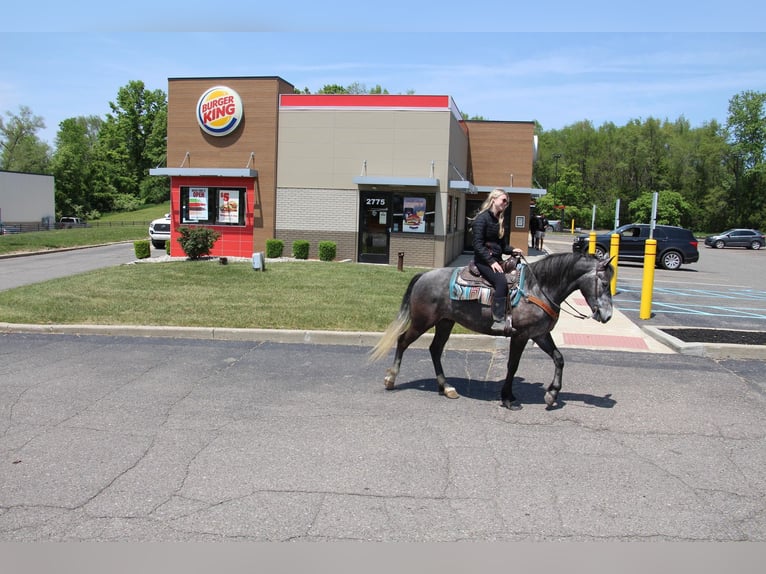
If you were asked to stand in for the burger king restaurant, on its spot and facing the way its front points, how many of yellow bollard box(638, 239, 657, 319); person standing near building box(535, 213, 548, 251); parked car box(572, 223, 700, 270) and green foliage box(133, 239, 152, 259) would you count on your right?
1

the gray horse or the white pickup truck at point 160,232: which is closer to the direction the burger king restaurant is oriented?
the gray horse

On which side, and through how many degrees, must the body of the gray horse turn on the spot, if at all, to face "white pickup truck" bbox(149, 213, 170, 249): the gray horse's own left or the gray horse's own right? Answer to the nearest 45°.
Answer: approximately 135° to the gray horse's own left

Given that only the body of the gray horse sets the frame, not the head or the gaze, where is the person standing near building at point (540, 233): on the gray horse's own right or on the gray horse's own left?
on the gray horse's own left

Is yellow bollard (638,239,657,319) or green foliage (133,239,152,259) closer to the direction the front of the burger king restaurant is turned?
the yellow bollard

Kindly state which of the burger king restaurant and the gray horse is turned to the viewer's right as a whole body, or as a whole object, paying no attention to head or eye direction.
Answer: the gray horse

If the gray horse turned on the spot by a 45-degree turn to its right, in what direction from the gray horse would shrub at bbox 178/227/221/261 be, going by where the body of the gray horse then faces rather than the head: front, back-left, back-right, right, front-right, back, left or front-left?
back

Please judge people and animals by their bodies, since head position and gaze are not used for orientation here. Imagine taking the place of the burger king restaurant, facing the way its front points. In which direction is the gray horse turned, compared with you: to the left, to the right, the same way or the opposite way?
to the left

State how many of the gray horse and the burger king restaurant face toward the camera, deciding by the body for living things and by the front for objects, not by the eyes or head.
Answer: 1

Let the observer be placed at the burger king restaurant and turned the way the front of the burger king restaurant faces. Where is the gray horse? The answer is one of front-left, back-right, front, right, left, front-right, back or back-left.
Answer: front

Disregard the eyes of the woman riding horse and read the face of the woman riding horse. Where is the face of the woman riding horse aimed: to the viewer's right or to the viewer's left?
to the viewer's right

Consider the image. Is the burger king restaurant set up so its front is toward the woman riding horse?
yes

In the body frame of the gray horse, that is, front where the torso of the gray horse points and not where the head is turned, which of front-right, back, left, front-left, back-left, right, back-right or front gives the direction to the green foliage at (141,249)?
back-left

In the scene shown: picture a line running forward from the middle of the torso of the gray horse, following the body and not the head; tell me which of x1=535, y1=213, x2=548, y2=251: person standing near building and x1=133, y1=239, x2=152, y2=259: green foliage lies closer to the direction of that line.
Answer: the person standing near building

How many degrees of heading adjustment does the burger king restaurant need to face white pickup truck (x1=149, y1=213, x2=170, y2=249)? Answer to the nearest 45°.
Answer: approximately 135° to its right

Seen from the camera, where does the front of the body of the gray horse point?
to the viewer's right

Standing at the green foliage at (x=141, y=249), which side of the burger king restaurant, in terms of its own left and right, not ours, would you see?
right

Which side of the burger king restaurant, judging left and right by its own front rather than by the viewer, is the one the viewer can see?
front

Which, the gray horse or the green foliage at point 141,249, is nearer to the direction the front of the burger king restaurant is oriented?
the gray horse
